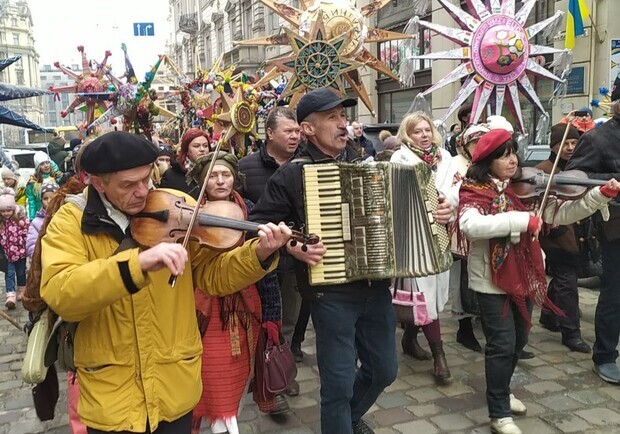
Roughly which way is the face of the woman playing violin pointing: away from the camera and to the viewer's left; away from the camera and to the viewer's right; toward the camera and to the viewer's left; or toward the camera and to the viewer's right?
toward the camera and to the viewer's right

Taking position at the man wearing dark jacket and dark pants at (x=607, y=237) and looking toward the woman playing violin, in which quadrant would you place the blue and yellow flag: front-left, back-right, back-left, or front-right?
back-right

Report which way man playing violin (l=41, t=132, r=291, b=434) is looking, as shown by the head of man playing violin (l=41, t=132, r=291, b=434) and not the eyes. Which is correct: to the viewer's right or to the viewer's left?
to the viewer's right

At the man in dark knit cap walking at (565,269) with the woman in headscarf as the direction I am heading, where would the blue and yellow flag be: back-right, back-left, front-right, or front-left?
back-right

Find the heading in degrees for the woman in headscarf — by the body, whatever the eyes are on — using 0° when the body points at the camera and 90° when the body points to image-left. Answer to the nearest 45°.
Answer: approximately 0°

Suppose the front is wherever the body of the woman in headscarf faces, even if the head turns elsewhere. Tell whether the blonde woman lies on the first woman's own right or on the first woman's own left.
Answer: on the first woman's own left

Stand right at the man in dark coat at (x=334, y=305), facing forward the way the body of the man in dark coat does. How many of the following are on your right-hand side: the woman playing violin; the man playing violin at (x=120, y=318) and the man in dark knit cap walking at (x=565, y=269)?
1

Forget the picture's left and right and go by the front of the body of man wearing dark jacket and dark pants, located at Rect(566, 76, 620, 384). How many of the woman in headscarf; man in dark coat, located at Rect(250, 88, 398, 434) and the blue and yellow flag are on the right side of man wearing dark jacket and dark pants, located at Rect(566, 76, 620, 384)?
2

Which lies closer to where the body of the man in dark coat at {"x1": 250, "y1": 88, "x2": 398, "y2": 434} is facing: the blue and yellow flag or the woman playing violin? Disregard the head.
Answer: the woman playing violin

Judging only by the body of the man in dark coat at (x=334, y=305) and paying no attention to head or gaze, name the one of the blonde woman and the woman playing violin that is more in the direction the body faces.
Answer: the woman playing violin

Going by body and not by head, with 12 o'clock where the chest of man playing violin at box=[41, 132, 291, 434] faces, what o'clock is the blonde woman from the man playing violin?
The blonde woman is roughly at 9 o'clock from the man playing violin.

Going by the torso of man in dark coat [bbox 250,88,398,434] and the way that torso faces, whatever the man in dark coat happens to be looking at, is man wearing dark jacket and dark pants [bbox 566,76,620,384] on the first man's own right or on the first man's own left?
on the first man's own left
